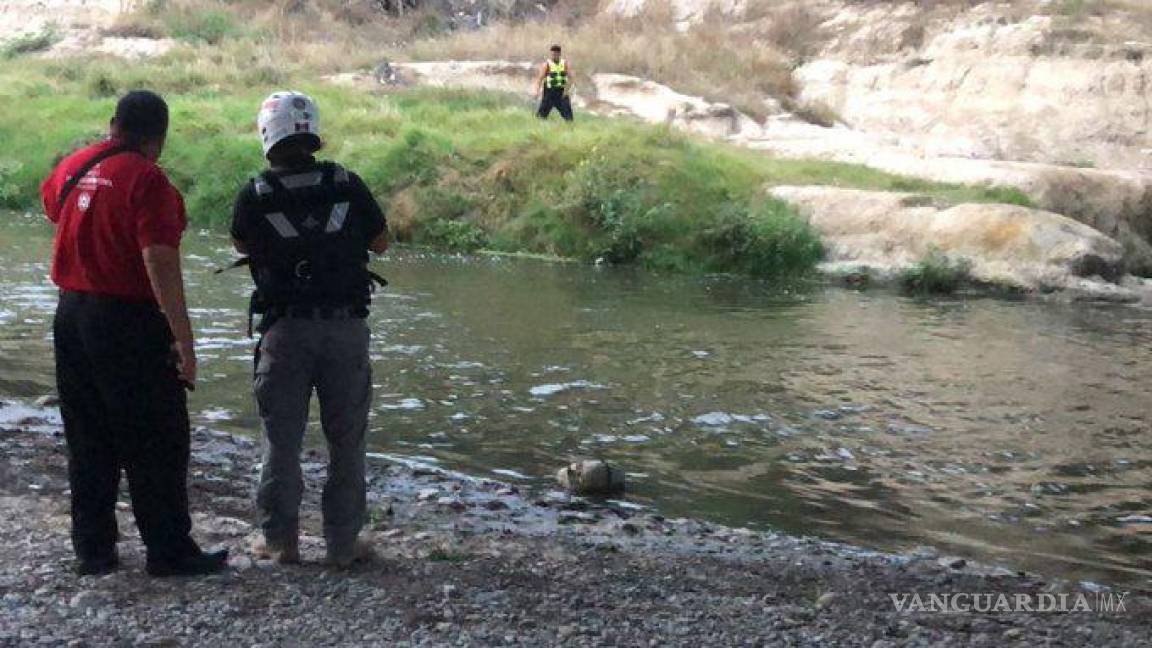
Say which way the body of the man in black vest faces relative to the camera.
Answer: away from the camera

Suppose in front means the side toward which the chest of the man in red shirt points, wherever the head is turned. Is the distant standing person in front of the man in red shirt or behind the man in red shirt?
in front

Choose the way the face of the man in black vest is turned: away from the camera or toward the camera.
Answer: away from the camera

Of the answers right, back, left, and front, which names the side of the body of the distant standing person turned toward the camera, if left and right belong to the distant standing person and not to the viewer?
front

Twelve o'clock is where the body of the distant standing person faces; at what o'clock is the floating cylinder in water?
The floating cylinder in water is roughly at 12 o'clock from the distant standing person.

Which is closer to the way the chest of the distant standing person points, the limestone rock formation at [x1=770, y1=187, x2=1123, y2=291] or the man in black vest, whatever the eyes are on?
the man in black vest

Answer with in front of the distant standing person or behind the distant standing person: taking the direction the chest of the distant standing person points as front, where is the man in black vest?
in front

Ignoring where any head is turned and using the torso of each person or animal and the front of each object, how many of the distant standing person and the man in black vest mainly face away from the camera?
1

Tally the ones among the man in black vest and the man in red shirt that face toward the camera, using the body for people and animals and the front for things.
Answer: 0

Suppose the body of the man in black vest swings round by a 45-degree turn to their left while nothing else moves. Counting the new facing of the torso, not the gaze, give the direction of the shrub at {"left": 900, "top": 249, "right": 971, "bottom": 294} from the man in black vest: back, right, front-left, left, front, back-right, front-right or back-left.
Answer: right

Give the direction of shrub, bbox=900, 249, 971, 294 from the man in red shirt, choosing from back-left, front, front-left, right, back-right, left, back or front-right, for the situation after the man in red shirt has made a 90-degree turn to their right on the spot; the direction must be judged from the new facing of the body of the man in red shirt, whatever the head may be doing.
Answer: left

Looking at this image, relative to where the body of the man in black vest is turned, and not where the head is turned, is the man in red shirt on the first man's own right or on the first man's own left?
on the first man's own left

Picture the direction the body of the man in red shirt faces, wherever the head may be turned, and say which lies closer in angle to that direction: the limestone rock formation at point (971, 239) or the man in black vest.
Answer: the limestone rock formation

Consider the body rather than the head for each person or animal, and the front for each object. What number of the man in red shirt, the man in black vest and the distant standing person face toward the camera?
1

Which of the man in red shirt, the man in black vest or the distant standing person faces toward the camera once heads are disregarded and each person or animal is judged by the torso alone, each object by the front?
the distant standing person

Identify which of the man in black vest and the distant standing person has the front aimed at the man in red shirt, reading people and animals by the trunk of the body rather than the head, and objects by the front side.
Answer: the distant standing person

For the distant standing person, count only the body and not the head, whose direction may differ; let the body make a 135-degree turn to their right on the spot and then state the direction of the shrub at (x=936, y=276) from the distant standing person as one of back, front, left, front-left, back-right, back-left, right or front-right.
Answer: back

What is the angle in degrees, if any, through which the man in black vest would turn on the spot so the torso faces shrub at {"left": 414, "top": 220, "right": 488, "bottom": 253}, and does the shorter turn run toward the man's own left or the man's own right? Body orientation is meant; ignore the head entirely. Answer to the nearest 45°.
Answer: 0° — they already face it
